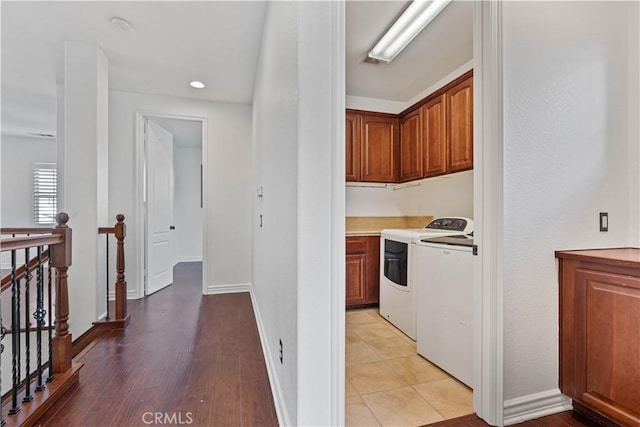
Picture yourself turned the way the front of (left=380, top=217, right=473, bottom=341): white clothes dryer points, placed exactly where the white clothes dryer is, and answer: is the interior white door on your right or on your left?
on your right

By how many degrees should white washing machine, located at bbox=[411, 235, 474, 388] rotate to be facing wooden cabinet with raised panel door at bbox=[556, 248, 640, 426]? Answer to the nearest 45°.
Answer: approximately 90° to its left

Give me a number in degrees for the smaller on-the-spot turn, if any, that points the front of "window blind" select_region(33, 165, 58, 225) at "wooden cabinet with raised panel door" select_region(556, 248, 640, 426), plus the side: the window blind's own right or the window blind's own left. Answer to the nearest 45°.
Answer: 0° — it already faces it

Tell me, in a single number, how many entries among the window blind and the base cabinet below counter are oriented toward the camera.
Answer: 2

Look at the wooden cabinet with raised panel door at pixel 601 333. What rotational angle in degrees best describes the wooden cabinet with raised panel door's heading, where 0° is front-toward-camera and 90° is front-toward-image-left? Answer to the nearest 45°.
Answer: approximately 45°

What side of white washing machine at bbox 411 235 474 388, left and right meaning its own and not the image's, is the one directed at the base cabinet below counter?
right

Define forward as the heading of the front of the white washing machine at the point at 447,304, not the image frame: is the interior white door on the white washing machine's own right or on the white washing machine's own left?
on the white washing machine's own right

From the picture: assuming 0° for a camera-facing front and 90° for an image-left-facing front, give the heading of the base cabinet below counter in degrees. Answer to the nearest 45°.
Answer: approximately 0°

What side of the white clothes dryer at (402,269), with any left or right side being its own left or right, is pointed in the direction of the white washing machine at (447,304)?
left
